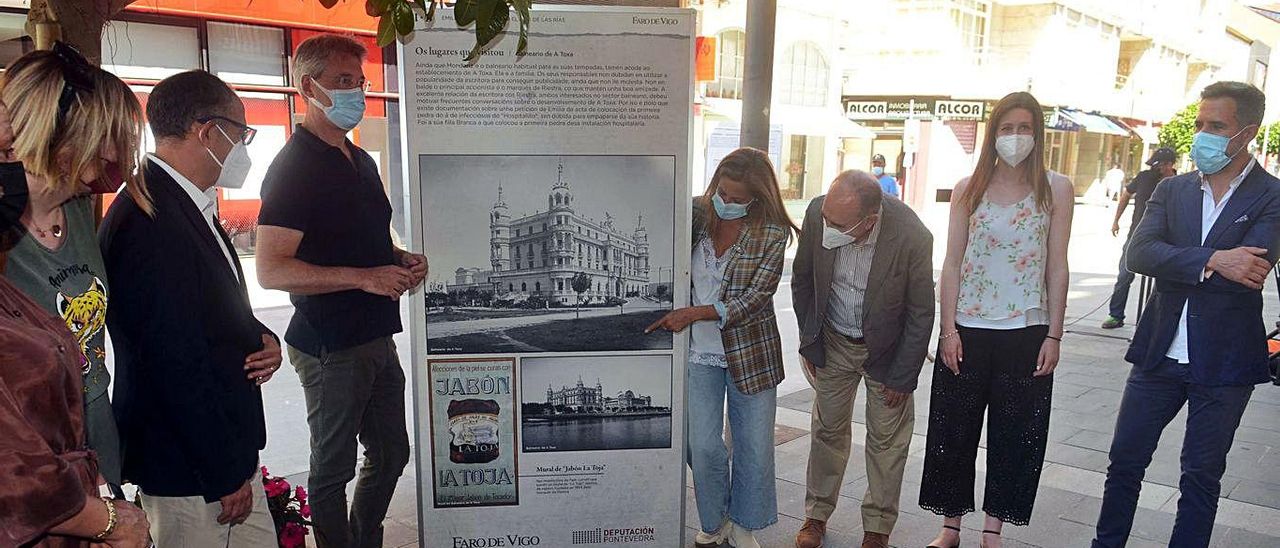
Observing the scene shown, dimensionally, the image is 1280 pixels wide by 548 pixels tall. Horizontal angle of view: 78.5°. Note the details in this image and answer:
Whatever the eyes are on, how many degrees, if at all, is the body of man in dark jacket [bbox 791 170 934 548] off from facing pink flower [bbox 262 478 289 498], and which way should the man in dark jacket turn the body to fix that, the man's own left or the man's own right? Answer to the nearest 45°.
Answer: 0° — they already face it

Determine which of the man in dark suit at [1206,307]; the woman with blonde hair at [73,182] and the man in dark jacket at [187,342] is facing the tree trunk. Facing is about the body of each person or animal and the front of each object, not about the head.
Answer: the man in dark suit

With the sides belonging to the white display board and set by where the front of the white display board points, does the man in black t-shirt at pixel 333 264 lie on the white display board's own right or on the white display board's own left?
on the white display board's own right

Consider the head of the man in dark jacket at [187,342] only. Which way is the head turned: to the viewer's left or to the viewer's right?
to the viewer's right

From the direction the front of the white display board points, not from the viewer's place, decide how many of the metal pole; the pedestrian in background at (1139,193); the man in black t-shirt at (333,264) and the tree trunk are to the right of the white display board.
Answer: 2

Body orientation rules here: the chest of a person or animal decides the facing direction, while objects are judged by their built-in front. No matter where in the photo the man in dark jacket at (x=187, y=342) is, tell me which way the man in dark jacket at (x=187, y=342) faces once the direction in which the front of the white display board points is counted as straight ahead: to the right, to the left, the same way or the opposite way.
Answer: to the left

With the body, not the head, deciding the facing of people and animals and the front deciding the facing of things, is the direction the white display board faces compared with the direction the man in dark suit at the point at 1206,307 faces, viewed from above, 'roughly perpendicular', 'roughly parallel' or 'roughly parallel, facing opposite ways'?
roughly perpendicular

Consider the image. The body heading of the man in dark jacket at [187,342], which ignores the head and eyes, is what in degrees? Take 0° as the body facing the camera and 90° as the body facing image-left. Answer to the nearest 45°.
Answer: approximately 270°

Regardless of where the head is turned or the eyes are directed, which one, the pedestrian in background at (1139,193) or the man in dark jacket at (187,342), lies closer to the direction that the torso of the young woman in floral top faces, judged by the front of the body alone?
the man in dark jacket

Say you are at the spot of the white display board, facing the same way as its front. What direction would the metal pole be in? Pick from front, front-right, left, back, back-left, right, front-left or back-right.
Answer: back-left

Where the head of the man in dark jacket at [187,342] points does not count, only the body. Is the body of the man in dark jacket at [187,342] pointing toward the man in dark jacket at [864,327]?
yes
